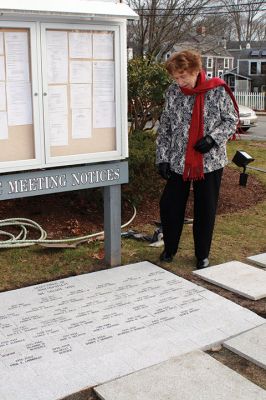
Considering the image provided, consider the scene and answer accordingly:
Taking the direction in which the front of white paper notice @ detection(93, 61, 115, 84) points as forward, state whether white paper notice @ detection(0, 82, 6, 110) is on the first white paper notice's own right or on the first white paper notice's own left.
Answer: on the first white paper notice's own right

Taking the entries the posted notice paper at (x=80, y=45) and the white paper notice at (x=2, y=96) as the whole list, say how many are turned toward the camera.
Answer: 2

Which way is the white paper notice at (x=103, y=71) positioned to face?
toward the camera

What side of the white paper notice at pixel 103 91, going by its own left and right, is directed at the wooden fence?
back

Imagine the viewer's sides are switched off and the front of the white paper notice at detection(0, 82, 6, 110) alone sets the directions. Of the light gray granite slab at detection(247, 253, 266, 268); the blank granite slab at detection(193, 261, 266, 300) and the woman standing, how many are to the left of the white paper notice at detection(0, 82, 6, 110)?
3

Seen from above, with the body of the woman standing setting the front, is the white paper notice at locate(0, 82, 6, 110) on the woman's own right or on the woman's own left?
on the woman's own right

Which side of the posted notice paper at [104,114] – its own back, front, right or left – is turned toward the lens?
front

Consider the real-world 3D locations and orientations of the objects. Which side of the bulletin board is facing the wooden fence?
back

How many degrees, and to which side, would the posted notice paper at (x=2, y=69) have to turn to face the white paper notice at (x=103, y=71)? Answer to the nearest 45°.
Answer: approximately 90° to its left

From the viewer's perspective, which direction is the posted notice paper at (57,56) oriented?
toward the camera

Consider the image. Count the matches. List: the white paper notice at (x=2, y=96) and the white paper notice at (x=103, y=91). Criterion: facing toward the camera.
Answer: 2

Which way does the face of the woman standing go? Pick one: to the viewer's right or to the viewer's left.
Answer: to the viewer's left
